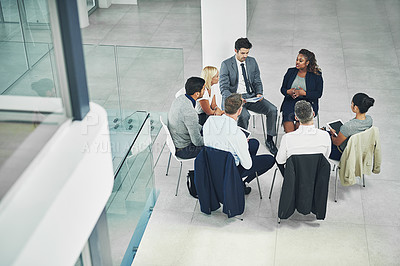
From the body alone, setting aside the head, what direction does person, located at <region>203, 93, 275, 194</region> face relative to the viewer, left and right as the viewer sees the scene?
facing away from the viewer and to the right of the viewer

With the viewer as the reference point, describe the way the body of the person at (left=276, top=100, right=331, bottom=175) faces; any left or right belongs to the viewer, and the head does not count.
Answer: facing away from the viewer

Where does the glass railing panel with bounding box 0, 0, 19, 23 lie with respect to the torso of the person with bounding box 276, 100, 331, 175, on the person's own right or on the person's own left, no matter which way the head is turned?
on the person's own left

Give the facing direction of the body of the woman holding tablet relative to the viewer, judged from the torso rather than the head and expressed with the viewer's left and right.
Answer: facing away from the viewer and to the left of the viewer

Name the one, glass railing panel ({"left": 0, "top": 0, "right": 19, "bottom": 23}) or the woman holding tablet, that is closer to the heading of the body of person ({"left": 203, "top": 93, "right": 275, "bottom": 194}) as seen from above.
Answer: the woman holding tablet

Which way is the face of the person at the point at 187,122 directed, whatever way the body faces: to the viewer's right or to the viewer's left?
to the viewer's right

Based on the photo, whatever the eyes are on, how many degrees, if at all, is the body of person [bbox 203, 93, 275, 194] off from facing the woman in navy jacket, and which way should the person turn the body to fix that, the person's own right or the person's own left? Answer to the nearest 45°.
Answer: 0° — they already face them

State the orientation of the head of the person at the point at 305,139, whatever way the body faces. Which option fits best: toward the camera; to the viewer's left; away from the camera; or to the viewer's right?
away from the camera
